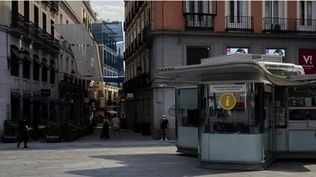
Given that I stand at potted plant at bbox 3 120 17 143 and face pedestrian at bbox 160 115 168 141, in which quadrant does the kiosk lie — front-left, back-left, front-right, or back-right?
front-right

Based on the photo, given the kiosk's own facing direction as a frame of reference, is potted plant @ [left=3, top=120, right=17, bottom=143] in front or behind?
behind

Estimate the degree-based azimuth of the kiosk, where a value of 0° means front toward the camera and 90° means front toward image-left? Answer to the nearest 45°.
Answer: approximately 0°

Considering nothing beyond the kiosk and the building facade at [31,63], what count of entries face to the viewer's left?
0

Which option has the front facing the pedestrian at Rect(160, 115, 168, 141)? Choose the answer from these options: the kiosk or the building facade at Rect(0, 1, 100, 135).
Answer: the building facade

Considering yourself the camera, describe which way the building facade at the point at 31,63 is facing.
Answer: facing the viewer and to the right of the viewer

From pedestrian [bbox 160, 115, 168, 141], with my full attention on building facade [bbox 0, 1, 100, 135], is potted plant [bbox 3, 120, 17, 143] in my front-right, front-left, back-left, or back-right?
front-left

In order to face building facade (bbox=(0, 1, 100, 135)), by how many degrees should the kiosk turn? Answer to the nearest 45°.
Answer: approximately 135° to its right

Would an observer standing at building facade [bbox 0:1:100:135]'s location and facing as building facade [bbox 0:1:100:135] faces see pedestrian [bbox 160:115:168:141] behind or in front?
in front

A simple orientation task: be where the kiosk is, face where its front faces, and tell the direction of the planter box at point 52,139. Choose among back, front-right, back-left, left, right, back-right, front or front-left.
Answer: back-right

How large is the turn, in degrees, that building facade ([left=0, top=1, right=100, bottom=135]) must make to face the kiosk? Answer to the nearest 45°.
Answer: approximately 45° to its right
